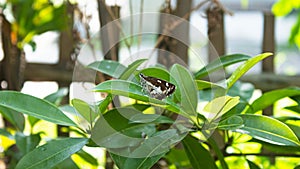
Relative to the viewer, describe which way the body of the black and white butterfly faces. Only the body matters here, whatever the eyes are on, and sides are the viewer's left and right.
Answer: facing to the left of the viewer
